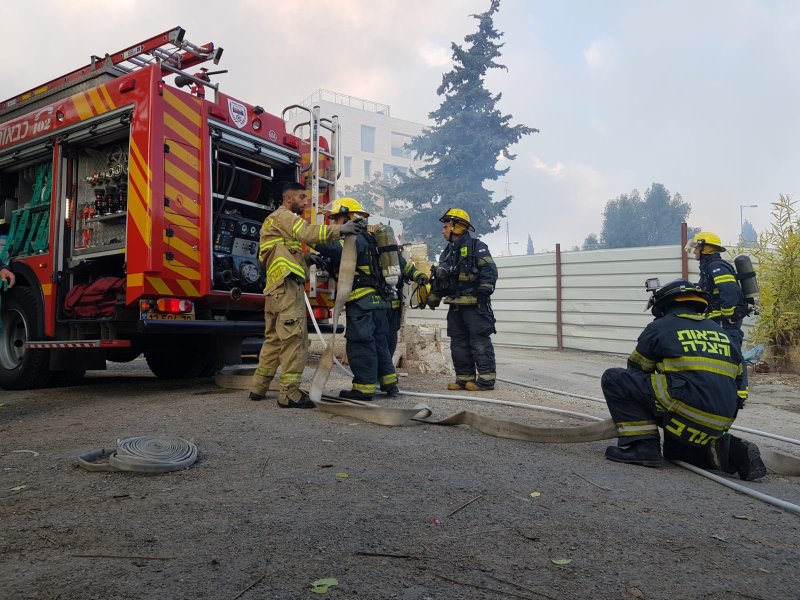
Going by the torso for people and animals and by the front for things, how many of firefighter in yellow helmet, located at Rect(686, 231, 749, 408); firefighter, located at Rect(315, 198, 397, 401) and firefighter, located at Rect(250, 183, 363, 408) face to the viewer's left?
2

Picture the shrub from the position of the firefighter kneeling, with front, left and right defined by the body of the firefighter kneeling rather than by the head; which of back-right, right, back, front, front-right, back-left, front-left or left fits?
front-right

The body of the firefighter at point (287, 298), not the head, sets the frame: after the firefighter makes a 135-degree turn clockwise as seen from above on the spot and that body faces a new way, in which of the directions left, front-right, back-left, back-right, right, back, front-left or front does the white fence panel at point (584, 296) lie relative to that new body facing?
back

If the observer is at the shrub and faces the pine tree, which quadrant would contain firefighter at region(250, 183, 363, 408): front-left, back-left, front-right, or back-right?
back-left

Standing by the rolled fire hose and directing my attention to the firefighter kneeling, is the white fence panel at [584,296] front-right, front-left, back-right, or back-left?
front-left

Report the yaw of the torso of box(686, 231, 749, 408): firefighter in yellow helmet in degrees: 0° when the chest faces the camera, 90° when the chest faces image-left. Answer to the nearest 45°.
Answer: approximately 90°

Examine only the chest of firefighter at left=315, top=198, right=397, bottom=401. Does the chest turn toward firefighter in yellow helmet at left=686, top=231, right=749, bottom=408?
no

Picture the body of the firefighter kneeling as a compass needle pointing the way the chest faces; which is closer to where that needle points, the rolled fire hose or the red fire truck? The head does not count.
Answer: the red fire truck

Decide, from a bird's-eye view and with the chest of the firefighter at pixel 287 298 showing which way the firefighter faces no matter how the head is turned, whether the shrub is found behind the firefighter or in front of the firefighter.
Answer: in front

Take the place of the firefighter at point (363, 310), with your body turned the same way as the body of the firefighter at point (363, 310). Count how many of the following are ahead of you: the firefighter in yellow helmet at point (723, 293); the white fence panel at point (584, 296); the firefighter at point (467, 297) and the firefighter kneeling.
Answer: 0

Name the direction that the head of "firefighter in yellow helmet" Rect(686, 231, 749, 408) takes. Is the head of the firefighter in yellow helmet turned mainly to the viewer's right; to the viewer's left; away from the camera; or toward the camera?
to the viewer's left

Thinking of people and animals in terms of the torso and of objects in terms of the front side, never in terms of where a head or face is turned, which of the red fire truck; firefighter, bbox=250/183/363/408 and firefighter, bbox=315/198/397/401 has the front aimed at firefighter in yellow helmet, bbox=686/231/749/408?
firefighter, bbox=250/183/363/408

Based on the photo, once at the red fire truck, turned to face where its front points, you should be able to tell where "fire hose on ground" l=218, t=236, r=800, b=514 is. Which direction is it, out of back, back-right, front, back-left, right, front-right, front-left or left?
back

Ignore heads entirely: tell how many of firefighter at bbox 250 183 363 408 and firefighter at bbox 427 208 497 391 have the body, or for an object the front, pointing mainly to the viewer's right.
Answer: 1

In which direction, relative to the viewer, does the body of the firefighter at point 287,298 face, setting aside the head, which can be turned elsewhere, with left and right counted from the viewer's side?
facing to the right of the viewer

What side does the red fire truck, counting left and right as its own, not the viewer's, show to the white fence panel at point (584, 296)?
right

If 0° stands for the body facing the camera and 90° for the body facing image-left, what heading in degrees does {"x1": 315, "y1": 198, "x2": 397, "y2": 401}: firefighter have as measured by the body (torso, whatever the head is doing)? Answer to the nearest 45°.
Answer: approximately 90°

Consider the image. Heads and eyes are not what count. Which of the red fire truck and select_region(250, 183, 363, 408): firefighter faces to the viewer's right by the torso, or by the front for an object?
the firefighter

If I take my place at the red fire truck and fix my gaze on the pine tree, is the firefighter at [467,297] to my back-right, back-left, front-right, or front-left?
front-right
